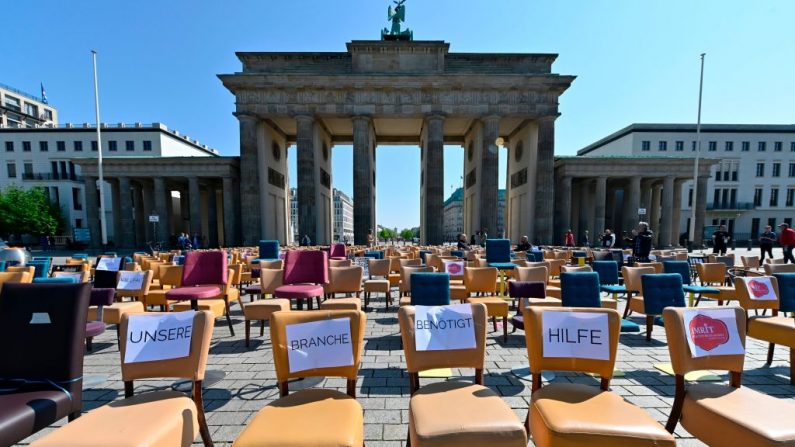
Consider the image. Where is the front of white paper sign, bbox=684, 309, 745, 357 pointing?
toward the camera

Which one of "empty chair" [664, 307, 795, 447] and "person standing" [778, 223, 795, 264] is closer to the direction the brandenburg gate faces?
the empty chair

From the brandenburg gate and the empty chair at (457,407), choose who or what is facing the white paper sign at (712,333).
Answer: the brandenburg gate

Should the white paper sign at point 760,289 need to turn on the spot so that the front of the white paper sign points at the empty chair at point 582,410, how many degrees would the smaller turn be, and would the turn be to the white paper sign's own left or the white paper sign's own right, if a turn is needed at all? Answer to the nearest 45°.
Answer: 0° — it already faces it

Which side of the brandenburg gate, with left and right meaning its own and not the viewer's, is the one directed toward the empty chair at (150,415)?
front

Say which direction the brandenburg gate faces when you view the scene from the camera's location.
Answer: facing the viewer

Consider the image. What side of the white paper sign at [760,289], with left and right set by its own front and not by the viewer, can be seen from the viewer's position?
front
